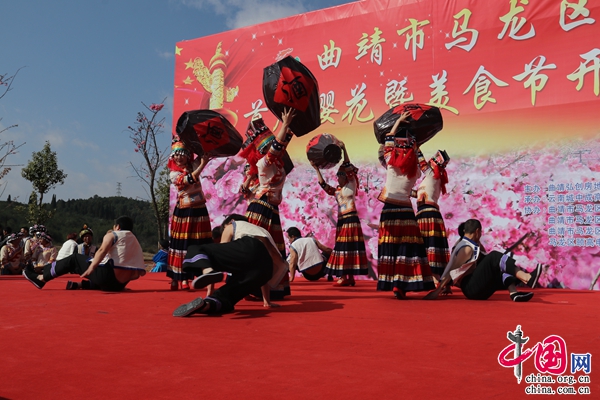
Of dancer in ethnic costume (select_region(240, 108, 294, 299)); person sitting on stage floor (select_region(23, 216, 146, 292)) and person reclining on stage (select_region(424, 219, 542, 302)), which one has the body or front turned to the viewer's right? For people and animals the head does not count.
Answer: the person reclining on stage

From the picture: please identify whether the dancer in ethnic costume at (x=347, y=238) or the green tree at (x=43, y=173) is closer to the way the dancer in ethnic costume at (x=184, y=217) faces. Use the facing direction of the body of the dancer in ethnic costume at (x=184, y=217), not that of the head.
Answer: the dancer in ethnic costume

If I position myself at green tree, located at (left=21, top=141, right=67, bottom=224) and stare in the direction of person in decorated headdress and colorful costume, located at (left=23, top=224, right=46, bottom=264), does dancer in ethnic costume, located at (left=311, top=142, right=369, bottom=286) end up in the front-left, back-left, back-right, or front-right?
front-left

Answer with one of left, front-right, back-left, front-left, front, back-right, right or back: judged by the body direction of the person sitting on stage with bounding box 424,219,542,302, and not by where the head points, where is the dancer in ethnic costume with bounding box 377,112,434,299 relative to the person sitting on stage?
back

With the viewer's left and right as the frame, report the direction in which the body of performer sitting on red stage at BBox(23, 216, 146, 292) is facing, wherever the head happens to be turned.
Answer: facing away from the viewer and to the left of the viewer

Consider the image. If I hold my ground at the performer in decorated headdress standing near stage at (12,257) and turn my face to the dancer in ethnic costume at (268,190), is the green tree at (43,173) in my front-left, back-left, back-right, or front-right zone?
back-left

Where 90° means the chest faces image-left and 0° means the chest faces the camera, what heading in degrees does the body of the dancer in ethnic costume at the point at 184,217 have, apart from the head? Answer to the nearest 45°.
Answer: approximately 315°

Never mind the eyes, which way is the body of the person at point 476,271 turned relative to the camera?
to the viewer's right
